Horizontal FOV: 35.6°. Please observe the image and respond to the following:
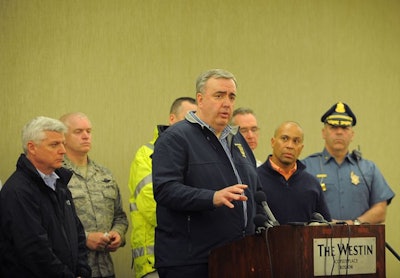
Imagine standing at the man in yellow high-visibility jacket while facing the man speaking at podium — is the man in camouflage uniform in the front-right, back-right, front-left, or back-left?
back-right

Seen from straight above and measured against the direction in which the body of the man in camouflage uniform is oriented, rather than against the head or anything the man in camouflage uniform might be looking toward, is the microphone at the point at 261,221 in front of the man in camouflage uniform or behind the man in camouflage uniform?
in front

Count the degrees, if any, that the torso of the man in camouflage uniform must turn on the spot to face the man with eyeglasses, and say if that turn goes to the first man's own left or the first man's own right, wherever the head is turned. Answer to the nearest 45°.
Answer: approximately 45° to the first man's own left

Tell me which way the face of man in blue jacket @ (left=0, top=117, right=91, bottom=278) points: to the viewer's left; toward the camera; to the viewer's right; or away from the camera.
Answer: to the viewer's right

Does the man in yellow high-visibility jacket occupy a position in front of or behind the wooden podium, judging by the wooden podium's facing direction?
behind

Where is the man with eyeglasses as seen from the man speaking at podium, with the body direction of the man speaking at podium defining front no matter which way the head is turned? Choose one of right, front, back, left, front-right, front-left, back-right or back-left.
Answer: back-left

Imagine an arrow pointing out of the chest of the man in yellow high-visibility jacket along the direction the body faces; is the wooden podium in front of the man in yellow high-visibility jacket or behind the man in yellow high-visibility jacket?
in front

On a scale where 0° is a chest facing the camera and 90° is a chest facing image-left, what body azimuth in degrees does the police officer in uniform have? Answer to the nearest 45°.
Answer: approximately 0°

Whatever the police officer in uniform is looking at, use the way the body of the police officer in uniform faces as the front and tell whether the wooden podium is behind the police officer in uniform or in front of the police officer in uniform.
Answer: in front

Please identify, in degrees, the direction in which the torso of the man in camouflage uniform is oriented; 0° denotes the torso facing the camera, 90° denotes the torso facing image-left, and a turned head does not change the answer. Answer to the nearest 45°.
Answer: approximately 315°
